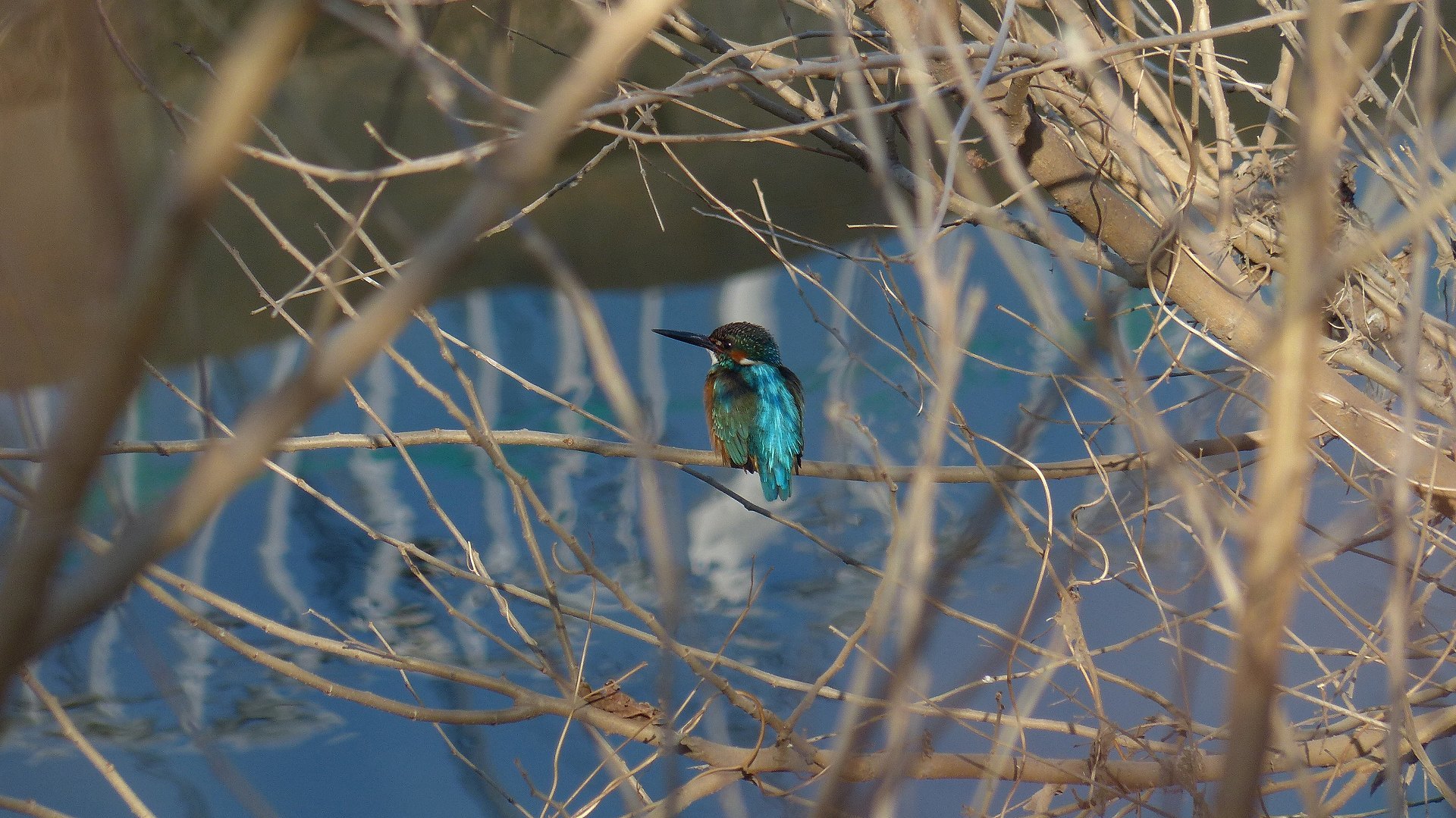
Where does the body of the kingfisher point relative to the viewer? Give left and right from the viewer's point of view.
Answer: facing away from the viewer and to the left of the viewer
